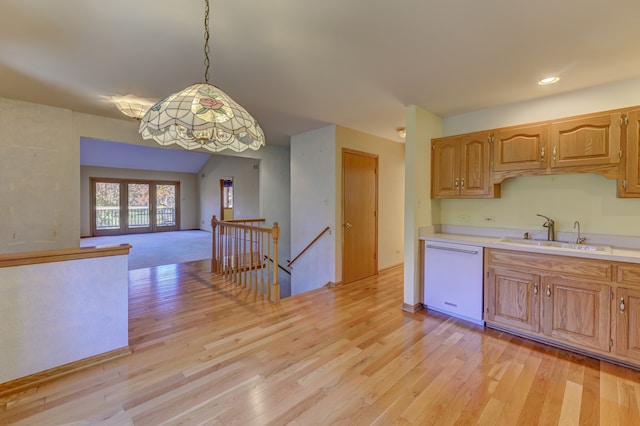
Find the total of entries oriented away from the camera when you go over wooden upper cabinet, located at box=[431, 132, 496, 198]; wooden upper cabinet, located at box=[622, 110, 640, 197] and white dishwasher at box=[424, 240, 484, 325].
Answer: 0

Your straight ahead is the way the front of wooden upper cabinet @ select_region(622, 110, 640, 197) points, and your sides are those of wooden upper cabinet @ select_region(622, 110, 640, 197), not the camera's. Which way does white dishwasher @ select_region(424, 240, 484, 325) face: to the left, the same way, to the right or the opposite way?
the same way

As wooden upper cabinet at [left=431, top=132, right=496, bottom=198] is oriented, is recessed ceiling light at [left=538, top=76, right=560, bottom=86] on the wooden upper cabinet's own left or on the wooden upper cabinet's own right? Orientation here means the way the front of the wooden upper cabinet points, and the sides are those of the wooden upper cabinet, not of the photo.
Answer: on the wooden upper cabinet's own left

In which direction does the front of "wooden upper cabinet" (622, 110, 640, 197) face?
toward the camera

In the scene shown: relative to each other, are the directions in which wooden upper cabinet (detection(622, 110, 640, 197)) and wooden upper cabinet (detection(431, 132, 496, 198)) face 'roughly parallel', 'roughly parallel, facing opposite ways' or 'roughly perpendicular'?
roughly parallel

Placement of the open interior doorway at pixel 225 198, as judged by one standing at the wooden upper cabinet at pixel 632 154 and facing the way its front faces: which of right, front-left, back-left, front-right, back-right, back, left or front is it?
right

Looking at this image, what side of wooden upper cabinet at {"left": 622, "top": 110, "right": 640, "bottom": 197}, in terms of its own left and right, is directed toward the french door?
right

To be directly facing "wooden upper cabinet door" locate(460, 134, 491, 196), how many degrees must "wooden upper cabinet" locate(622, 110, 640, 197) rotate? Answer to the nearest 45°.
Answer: approximately 90° to its right

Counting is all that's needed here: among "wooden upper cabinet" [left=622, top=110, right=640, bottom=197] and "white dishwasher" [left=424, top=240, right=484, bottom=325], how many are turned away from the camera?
0

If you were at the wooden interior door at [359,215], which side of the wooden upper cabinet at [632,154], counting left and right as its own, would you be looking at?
right

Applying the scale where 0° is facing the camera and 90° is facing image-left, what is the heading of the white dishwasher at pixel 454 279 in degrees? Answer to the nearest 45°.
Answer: approximately 45°

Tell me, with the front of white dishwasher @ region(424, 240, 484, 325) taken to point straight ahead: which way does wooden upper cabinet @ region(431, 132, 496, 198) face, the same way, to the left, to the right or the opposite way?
the same way
